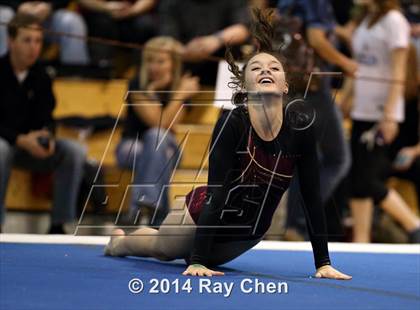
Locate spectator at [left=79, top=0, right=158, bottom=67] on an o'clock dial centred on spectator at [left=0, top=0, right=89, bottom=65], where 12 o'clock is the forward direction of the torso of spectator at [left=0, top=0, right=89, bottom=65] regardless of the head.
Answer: spectator at [left=79, top=0, right=158, bottom=67] is roughly at 8 o'clock from spectator at [left=0, top=0, right=89, bottom=65].

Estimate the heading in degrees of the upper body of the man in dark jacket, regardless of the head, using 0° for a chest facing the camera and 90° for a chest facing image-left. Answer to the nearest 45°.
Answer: approximately 315°

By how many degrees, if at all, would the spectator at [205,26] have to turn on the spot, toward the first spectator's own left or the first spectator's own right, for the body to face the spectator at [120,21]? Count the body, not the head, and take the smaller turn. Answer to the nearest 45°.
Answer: approximately 135° to the first spectator's own right

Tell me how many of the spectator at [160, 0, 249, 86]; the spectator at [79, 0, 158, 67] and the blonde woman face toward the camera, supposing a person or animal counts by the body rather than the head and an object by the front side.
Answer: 3

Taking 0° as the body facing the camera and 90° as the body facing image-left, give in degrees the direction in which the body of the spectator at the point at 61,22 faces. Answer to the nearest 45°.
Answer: approximately 0°

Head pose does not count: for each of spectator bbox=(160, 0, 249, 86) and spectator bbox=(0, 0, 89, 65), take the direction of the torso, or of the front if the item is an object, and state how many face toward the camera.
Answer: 2
